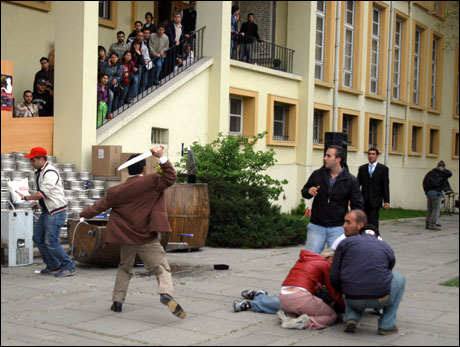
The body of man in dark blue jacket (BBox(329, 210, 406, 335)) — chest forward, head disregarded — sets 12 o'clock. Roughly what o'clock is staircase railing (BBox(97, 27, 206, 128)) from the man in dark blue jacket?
The staircase railing is roughly at 11 o'clock from the man in dark blue jacket.

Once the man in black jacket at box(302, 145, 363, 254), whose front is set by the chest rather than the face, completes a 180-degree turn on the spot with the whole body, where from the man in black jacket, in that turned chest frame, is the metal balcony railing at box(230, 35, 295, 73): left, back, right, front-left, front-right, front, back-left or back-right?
front-left

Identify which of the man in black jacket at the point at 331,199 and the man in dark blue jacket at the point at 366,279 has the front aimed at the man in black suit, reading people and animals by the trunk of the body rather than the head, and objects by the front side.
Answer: the man in dark blue jacket at the point at 366,279

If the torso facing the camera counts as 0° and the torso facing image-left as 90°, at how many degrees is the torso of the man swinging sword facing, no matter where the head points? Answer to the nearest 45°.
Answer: approximately 180°

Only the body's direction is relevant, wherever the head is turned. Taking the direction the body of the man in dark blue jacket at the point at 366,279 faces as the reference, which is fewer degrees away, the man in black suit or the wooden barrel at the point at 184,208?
the man in black suit

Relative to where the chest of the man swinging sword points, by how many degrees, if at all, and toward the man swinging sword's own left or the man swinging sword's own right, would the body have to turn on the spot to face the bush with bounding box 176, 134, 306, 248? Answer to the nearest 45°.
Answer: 0° — they already face it

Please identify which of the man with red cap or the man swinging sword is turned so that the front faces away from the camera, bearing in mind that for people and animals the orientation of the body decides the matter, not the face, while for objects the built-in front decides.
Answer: the man swinging sword

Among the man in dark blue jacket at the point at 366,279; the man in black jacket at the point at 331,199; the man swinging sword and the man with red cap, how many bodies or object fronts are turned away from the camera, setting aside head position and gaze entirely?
2

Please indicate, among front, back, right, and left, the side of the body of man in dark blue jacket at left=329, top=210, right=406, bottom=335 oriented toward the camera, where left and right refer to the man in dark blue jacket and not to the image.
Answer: back

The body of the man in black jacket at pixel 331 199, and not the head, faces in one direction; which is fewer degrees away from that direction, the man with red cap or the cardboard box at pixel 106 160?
the man with red cap

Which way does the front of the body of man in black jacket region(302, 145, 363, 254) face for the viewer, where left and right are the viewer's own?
facing the viewer and to the left of the viewer
